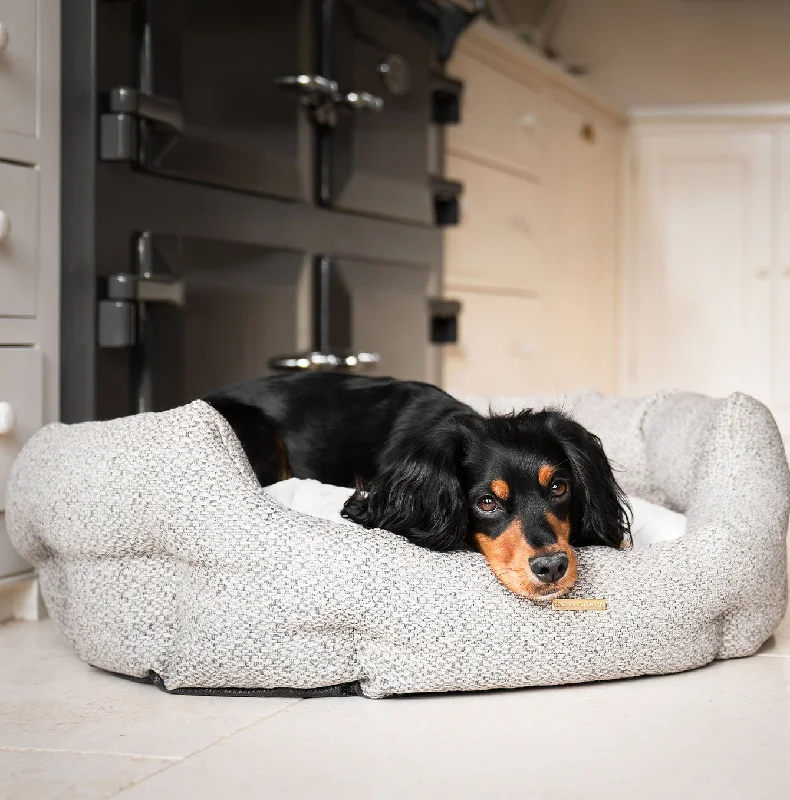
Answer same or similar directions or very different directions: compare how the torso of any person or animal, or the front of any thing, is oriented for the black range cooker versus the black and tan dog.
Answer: same or similar directions

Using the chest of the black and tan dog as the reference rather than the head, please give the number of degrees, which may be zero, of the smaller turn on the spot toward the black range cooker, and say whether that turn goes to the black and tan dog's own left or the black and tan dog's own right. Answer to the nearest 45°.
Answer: approximately 180°

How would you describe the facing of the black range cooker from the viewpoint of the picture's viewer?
facing the viewer and to the right of the viewer

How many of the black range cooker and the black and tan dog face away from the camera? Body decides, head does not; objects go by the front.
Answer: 0
